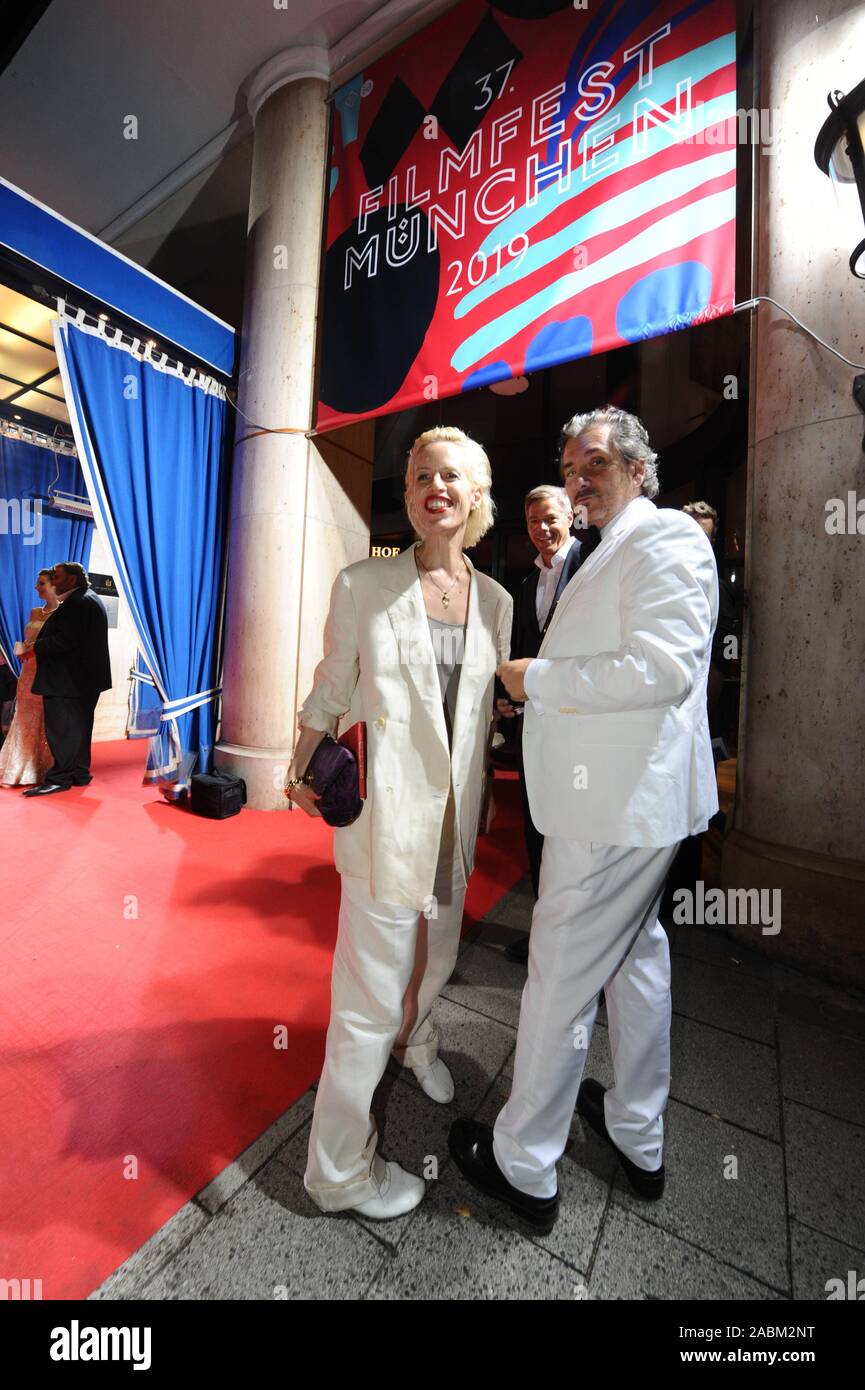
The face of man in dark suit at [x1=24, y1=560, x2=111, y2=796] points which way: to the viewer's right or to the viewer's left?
to the viewer's left

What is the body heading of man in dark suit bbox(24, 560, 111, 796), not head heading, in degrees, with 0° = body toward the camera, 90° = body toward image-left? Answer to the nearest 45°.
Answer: approximately 90°

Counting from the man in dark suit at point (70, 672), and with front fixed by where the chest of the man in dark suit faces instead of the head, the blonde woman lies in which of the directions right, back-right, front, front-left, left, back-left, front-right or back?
left

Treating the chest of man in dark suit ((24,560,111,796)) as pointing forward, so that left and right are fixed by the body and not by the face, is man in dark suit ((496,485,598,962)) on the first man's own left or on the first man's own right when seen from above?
on the first man's own left

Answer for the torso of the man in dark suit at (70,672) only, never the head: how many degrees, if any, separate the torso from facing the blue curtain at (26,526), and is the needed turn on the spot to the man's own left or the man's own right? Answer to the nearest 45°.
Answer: approximately 90° to the man's own right

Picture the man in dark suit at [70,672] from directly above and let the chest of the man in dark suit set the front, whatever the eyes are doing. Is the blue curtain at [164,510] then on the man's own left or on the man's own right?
on the man's own left

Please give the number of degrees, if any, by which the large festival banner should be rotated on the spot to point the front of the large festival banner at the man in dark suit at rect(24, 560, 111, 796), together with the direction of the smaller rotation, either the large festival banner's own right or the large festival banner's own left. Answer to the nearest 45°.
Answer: approximately 45° to the large festival banner's own right

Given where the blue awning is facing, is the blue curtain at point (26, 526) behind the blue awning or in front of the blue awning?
behind

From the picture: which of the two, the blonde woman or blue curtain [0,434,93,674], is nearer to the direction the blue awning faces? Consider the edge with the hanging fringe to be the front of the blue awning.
the blonde woman

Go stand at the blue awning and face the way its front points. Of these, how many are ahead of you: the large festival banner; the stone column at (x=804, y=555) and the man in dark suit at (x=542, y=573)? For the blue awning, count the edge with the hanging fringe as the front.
3

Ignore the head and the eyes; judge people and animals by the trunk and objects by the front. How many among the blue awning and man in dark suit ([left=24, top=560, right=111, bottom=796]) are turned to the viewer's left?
1
